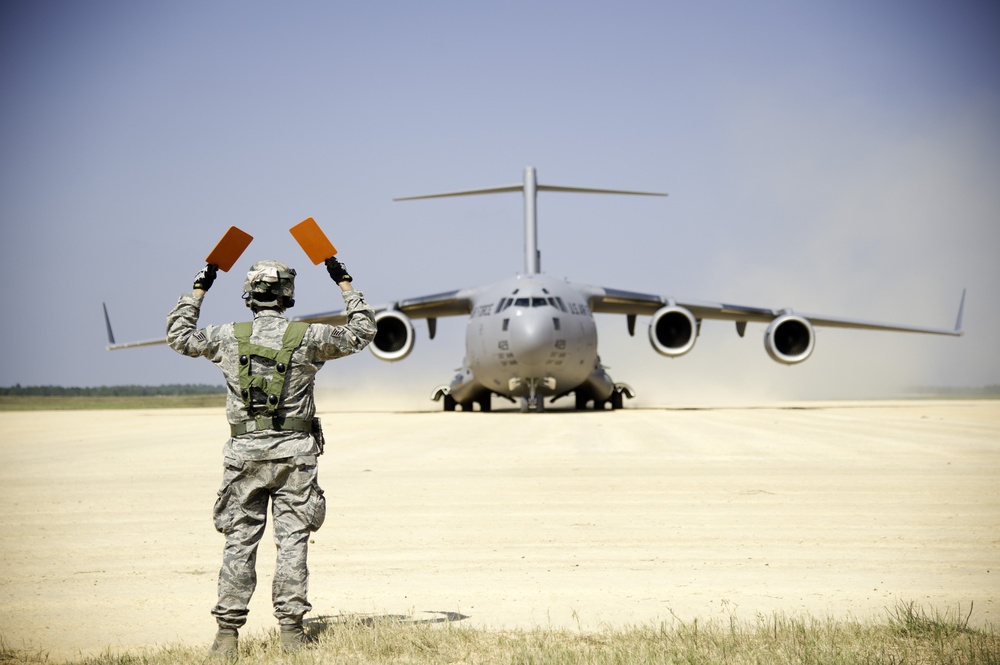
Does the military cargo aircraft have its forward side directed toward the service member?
yes

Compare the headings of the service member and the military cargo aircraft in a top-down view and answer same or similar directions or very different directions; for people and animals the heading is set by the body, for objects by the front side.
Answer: very different directions

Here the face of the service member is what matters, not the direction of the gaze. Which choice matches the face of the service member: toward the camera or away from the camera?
away from the camera

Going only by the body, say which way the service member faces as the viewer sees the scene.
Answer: away from the camera

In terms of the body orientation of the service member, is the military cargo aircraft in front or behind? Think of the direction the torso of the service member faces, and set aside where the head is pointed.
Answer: in front

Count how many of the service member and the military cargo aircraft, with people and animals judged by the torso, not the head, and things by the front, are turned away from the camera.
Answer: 1

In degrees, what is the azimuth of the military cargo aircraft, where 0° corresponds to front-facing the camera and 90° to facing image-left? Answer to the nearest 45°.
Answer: approximately 0°
